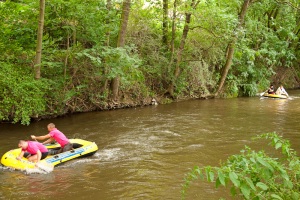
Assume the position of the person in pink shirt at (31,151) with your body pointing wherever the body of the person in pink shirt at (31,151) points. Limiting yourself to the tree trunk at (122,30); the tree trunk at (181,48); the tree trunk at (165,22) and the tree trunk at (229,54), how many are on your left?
0

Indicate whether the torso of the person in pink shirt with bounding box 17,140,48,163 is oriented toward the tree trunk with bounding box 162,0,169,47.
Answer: no

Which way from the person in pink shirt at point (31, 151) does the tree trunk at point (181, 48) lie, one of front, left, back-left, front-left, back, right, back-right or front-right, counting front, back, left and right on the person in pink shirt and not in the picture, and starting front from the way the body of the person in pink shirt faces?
back-right

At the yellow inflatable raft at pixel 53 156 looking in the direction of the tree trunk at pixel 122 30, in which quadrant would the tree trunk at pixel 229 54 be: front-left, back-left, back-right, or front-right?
front-right

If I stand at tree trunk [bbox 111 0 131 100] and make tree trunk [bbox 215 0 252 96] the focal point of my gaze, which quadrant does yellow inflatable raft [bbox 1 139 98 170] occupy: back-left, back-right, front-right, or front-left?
back-right

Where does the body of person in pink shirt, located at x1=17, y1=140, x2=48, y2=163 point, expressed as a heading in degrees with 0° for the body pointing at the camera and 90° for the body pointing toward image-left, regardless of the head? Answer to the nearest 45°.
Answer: approximately 90°

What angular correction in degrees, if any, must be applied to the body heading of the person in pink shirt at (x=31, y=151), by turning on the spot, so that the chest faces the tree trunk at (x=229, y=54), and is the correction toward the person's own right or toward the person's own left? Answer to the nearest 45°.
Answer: approximately 135° to the person's own right

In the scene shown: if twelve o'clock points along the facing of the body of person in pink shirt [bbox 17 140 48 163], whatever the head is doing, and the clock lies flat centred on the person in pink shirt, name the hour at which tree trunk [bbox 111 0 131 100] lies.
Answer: The tree trunk is roughly at 4 o'clock from the person in pink shirt.

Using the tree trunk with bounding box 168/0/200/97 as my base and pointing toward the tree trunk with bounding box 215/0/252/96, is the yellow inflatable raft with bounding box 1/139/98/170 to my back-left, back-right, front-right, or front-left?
back-right

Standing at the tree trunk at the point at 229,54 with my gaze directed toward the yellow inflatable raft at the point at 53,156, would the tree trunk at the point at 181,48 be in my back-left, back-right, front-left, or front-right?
front-right
